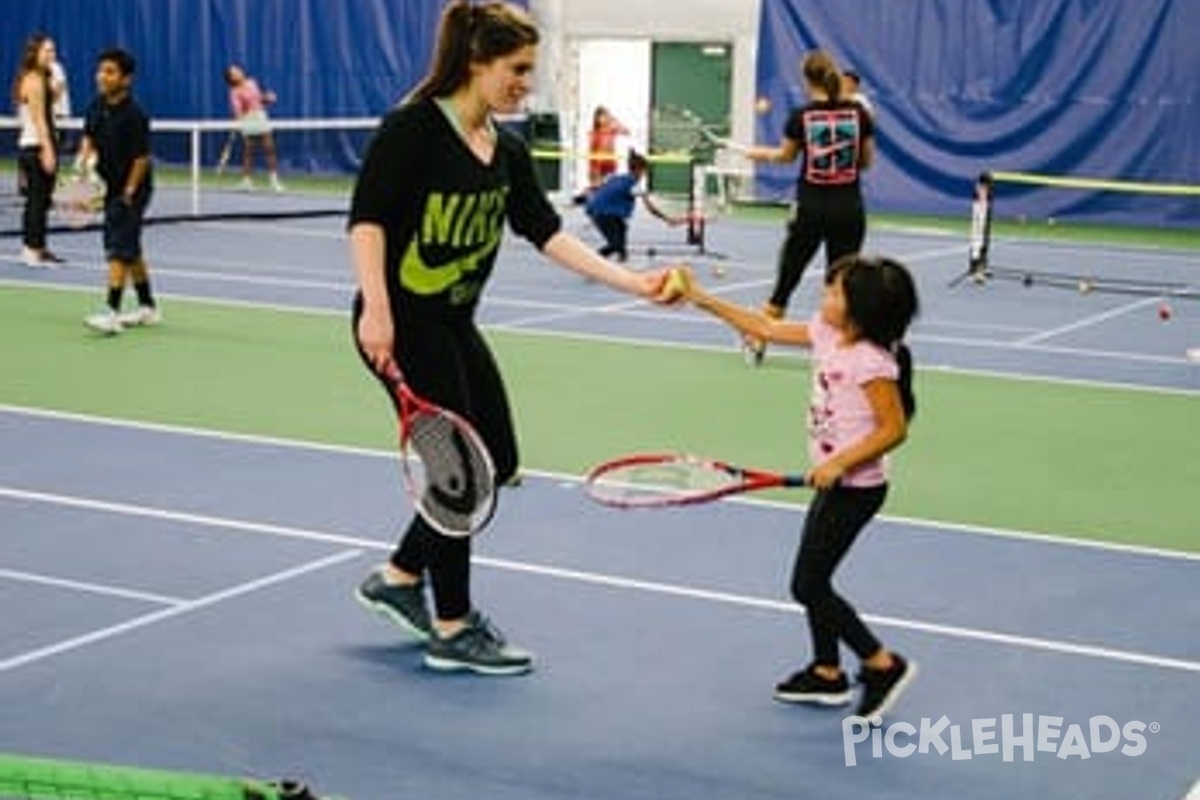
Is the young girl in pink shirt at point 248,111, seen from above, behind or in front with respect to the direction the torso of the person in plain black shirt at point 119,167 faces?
behind

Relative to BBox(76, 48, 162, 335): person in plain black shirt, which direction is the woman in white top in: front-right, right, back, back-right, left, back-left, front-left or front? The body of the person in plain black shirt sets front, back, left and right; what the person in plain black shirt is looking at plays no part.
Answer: back-right

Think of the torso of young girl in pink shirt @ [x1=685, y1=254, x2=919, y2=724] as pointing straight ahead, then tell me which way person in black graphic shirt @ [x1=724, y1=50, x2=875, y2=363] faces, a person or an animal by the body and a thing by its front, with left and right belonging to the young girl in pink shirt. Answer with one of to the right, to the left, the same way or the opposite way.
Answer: to the right

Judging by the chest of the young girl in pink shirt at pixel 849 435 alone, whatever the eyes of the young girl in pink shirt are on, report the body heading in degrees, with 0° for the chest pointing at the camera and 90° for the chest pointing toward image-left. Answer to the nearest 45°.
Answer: approximately 90°

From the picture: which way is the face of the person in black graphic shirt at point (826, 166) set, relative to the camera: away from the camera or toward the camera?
away from the camera

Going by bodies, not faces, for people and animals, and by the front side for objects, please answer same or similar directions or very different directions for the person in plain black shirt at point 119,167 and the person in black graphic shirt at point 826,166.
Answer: very different directions

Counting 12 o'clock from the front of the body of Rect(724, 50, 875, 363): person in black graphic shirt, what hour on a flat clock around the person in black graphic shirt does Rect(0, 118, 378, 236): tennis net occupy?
The tennis net is roughly at 11 o'clock from the person in black graphic shirt.

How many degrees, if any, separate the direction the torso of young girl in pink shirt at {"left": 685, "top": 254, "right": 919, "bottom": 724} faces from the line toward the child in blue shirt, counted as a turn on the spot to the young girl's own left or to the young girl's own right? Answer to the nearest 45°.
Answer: approximately 90° to the young girl's own right

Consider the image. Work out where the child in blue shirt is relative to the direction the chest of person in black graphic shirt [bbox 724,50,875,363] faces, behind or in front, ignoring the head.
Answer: in front

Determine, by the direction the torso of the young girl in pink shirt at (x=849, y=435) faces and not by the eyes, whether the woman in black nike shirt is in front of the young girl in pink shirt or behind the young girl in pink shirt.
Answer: in front

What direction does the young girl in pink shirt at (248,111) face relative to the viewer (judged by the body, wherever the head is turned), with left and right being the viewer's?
facing the viewer

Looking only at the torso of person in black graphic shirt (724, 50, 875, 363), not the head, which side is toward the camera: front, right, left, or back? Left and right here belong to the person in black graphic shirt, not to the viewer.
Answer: back

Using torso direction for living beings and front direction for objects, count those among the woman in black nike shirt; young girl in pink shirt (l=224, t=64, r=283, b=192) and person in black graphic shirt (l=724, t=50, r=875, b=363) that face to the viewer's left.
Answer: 0

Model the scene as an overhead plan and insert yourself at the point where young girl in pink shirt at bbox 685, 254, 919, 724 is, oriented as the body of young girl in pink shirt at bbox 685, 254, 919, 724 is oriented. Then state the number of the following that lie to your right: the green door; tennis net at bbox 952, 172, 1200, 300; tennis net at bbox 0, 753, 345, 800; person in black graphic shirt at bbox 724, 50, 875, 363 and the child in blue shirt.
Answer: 4

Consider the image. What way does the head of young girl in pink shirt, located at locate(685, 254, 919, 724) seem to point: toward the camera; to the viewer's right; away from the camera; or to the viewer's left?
to the viewer's left

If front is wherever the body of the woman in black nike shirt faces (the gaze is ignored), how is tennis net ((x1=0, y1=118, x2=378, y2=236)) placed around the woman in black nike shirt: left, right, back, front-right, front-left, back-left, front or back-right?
back-left

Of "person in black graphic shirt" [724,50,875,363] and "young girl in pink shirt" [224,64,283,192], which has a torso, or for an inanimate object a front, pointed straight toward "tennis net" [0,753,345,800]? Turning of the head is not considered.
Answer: the young girl in pink shirt

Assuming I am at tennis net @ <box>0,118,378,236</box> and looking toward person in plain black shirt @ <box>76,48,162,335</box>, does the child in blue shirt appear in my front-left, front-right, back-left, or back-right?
front-left
